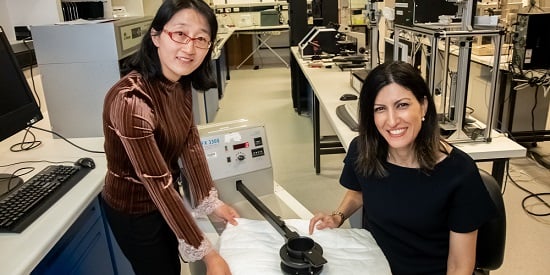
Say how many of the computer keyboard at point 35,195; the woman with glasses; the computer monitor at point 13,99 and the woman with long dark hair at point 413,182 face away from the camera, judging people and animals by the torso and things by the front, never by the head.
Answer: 0

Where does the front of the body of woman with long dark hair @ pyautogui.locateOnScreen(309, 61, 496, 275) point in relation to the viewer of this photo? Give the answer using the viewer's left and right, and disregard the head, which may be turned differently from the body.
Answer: facing the viewer and to the left of the viewer

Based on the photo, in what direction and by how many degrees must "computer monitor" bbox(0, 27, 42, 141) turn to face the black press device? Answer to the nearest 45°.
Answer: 0° — it already faces it

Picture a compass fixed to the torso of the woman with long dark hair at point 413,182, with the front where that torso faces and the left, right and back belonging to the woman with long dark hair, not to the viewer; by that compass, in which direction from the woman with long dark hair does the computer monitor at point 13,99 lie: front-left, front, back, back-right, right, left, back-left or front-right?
front-right

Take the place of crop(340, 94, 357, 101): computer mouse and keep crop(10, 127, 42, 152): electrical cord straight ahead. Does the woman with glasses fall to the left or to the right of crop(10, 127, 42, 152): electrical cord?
left

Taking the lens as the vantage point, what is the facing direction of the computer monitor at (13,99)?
facing the viewer and to the right of the viewer

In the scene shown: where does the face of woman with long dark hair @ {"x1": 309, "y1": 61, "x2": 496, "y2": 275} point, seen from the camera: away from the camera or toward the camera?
toward the camera

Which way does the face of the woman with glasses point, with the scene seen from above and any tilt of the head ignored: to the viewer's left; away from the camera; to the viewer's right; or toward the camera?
toward the camera

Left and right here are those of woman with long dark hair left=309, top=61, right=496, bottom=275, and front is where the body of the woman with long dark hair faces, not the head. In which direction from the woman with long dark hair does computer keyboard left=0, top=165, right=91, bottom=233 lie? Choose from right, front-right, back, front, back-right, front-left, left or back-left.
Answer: front-right

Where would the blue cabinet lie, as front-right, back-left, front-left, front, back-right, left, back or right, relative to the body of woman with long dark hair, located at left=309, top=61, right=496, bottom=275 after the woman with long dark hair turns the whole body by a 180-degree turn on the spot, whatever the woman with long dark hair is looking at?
back-left

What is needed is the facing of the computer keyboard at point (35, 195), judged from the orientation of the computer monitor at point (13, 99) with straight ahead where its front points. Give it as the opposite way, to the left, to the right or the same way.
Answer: the same way

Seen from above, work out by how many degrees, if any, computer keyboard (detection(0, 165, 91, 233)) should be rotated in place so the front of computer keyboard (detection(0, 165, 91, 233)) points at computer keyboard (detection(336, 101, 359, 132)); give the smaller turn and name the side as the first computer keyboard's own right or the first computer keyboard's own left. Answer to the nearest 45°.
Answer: approximately 45° to the first computer keyboard's own left

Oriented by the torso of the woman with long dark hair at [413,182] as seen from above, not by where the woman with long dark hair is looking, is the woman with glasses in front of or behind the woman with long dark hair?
in front

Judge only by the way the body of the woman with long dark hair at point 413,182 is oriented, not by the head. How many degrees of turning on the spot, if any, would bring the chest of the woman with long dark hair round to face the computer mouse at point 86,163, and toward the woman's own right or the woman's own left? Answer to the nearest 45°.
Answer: approximately 45° to the woman's own right
